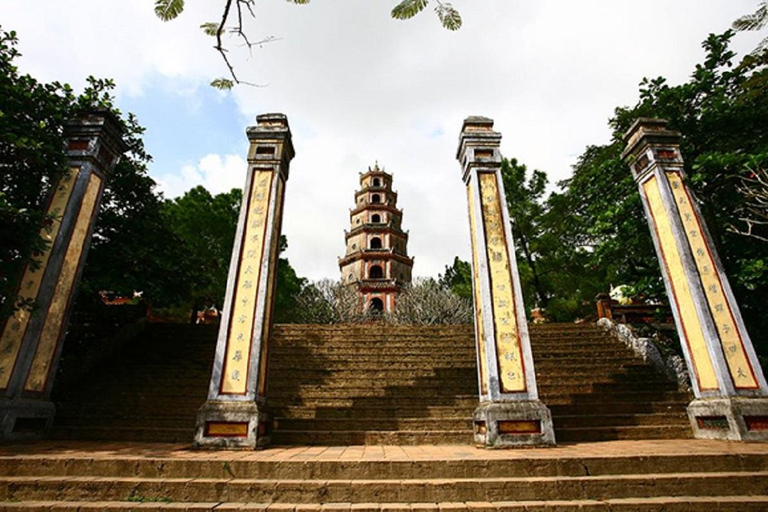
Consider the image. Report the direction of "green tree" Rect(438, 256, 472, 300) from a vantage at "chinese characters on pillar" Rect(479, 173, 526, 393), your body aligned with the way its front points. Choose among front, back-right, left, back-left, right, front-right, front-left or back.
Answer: back

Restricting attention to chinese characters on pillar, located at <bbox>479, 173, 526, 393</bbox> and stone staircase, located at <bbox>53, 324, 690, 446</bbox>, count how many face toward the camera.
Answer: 2

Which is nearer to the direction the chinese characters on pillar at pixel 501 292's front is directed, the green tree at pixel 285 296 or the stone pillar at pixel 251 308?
the stone pillar

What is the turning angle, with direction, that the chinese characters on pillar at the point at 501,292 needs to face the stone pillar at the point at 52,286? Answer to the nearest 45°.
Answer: approximately 90° to its right

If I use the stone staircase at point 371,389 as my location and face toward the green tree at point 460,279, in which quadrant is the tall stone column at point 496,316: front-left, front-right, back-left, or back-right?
back-right

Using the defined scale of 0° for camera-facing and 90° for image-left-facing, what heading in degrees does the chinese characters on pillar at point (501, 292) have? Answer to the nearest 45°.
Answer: approximately 0°

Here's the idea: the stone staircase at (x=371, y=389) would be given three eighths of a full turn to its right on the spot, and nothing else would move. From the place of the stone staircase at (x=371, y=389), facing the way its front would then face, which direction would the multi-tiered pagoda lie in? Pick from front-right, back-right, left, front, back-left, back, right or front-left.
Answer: front-right

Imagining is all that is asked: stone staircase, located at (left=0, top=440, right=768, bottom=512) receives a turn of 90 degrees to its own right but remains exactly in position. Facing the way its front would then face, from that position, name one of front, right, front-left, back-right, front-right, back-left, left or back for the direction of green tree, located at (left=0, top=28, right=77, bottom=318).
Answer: front

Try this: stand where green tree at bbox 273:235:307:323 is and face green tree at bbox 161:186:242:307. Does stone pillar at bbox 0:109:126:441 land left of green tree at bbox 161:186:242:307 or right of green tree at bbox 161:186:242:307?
left

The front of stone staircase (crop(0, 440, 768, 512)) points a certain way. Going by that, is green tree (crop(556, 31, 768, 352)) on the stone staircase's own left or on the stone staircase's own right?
on the stone staircase's own left

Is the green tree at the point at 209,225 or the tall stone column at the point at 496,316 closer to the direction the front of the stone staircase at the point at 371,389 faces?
the tall stone column
